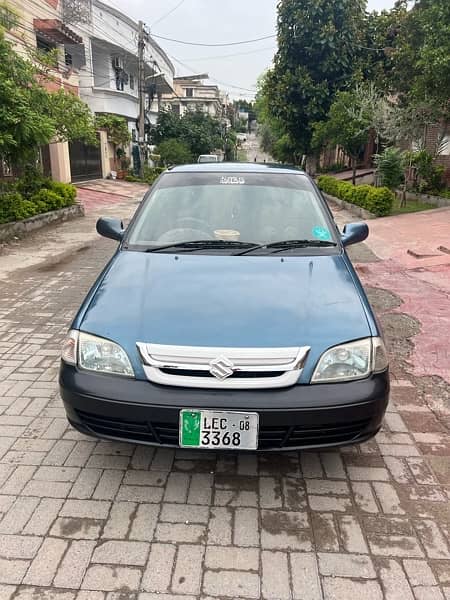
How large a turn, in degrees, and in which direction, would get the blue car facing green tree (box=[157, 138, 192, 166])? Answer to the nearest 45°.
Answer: approximately 180°

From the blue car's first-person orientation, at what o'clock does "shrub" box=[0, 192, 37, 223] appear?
The shrub is roughly at 5 o'clock from the blue car.

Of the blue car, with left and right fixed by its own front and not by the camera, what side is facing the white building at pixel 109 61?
back

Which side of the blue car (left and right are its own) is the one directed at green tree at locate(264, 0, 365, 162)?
back

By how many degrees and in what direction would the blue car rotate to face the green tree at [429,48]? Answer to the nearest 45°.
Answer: approximately 135° to its left

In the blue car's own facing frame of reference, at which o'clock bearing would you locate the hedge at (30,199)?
The hedge is roughly at 5 o'clock from the blue car.

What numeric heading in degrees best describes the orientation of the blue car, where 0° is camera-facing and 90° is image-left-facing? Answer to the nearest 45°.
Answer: approximately 0°

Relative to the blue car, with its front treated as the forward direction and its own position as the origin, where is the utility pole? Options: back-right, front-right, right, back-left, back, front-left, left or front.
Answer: back

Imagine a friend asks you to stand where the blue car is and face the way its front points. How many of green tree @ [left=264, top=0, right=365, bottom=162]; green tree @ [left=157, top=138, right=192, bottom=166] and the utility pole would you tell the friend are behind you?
3

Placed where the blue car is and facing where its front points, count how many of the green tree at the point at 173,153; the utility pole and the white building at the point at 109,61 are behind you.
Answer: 3
